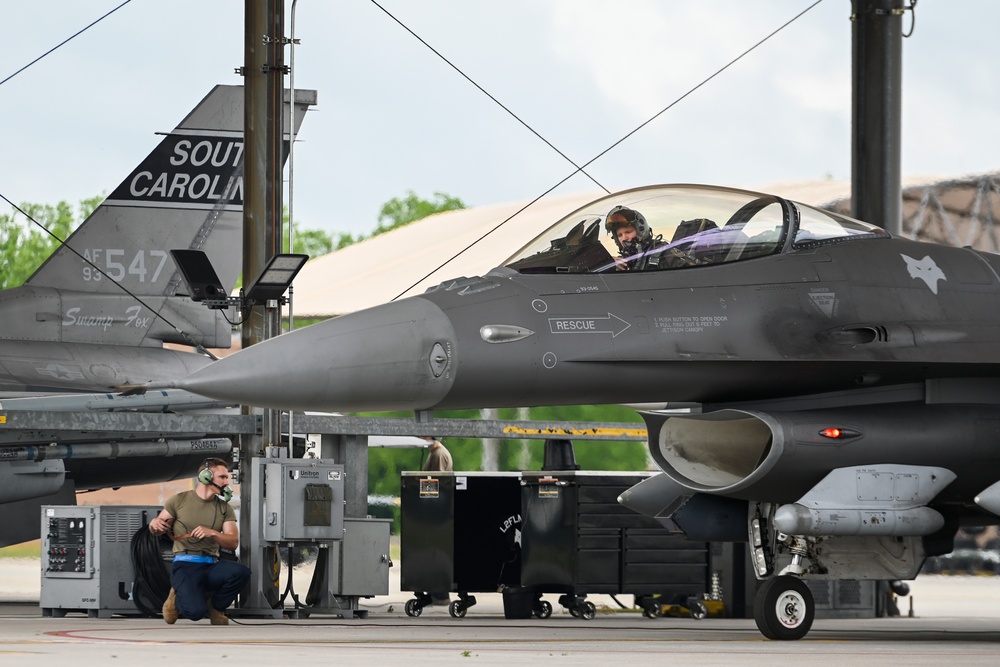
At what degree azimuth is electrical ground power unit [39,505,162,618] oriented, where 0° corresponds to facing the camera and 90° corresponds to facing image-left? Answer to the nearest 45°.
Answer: approximately 45°

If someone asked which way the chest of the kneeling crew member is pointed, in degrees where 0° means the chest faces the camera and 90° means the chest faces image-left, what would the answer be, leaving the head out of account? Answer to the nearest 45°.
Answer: approximately 315°

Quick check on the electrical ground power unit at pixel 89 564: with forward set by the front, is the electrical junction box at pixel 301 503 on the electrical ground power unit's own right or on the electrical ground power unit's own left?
on the electrical ground power unit's own left

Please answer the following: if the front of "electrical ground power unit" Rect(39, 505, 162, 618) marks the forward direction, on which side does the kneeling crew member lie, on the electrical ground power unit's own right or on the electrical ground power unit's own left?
on the electrical ground power unit's own left

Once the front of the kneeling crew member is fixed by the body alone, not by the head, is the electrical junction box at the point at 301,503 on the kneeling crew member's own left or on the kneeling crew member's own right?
on the kneeling crew member's own left

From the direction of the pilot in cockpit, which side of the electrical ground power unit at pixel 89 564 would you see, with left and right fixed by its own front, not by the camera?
left

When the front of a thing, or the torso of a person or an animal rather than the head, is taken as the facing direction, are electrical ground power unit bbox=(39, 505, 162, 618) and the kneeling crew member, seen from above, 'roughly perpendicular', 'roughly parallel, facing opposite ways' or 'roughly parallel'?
roughly perpendicular

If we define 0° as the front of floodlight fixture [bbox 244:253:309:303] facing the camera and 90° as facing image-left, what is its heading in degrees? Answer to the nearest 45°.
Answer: approximately 315°
